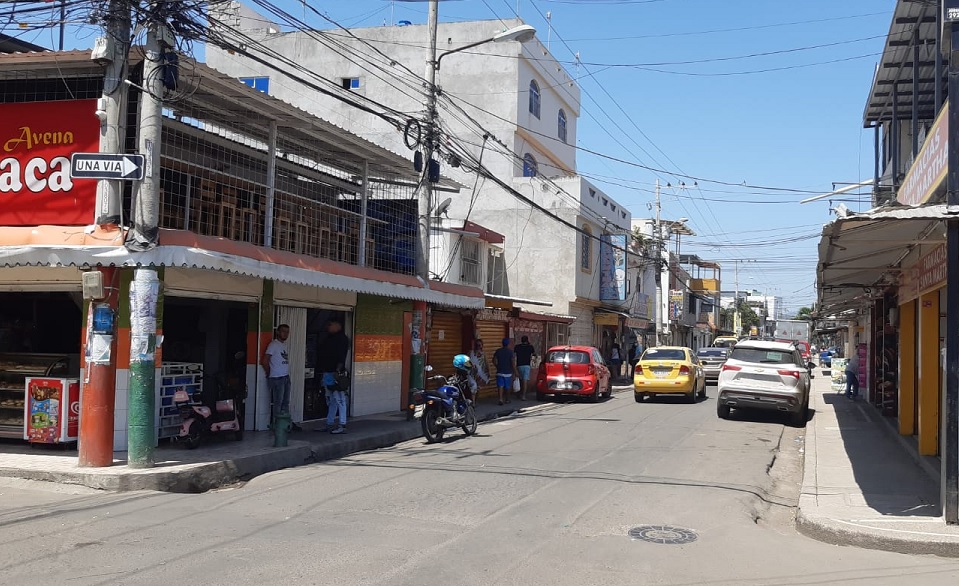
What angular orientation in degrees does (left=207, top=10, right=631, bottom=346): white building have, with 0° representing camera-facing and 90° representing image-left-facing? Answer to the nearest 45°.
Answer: approximately 315°

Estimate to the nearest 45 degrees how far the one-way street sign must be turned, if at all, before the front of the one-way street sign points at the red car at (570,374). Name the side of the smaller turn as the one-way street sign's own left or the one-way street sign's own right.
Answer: approximately 135° to the one-way street sign's own left

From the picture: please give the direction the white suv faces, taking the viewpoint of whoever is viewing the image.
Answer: facing away from the viewer

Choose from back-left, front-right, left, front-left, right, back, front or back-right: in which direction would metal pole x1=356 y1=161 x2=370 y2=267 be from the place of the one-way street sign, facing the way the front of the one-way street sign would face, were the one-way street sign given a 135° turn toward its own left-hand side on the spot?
front

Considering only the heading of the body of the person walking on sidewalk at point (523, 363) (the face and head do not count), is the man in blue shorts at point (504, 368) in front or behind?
behind

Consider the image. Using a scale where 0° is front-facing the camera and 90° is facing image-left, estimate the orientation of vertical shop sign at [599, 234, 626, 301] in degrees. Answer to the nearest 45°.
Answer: approximately 0°

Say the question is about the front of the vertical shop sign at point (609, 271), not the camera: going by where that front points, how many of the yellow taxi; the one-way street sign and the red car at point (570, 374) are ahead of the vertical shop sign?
3
